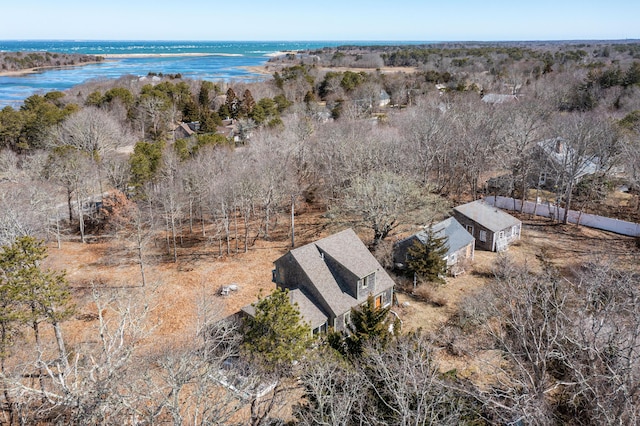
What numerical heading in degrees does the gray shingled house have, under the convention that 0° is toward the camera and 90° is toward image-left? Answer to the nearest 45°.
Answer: approximately 315°

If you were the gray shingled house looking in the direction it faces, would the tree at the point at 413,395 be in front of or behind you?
in front

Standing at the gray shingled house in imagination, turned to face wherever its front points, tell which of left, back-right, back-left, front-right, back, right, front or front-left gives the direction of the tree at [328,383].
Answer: front-right

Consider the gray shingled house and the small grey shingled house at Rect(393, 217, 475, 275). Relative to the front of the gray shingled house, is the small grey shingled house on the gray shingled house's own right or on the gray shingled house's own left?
on the gray shingled house's own left

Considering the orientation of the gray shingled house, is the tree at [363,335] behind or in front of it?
in front

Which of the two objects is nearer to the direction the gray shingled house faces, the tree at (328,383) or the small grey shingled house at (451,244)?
the tree

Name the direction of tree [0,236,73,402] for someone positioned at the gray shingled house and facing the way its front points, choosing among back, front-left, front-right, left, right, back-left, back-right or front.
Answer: right

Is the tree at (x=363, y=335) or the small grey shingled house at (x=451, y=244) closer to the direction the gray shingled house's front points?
the tree

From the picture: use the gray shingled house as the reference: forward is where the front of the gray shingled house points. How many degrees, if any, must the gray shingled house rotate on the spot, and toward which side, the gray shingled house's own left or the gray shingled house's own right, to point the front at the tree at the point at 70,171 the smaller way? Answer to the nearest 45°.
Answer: approximately 180°

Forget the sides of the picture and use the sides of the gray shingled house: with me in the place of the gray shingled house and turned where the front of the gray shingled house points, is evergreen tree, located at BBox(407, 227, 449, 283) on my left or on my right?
on my left

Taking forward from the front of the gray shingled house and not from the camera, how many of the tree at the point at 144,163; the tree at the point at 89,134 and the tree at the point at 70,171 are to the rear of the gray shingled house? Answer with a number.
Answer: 3
